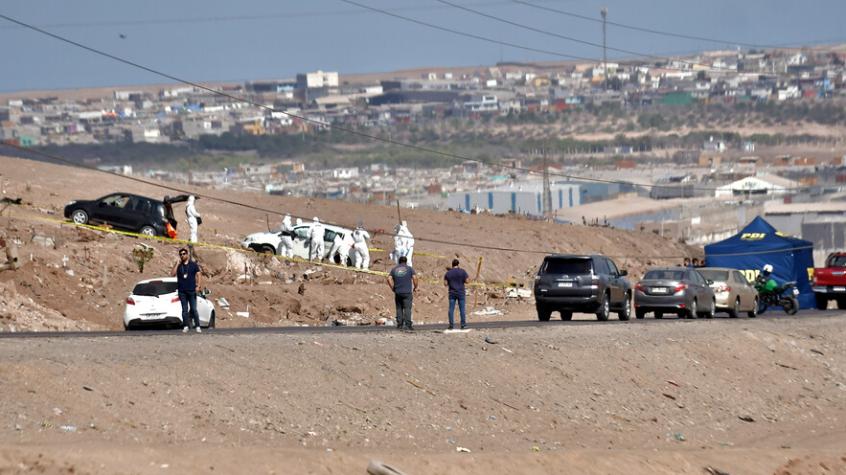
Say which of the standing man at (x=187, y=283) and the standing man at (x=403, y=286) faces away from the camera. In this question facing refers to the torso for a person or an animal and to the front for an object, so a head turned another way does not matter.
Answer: the standing man at (x=403, y=286)

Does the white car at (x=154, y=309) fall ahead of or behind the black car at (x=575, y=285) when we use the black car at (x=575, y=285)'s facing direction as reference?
behind

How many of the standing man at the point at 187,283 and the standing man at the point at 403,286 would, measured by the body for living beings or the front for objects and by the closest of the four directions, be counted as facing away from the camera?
1

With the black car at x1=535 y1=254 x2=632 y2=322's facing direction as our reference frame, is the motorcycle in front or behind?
in front

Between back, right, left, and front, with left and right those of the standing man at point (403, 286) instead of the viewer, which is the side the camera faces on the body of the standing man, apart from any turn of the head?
back

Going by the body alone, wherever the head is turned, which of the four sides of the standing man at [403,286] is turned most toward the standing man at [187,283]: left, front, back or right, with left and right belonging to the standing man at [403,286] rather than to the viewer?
left

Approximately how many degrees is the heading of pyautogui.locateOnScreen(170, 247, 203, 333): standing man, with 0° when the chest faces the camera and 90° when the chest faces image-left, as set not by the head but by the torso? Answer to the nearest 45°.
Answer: approximately 0°

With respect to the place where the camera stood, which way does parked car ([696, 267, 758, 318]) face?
facing away from the viewer and to the right of the viewer

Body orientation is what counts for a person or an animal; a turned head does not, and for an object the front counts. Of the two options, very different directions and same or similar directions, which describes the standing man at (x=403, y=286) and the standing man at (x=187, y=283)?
very different directions

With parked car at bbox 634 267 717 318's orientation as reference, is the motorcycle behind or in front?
in front

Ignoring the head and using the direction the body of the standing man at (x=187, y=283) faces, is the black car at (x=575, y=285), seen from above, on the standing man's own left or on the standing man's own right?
on the standing man's own left
